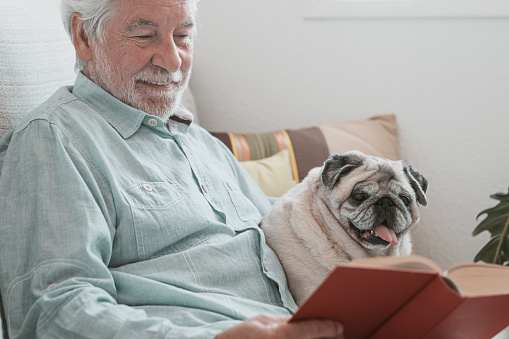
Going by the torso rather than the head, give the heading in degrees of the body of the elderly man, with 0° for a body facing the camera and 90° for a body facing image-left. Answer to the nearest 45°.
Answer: approximately 315°

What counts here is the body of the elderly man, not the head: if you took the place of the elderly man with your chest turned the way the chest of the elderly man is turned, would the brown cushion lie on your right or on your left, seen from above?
on your left

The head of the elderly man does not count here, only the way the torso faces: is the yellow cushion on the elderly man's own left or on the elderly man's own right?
on the elderly man's own left

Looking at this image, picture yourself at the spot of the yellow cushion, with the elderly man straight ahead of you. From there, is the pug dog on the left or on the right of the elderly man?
left

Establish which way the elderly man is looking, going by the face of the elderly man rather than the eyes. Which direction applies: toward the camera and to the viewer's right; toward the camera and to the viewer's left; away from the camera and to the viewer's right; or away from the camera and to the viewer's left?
toward the camera and to the viewer's right

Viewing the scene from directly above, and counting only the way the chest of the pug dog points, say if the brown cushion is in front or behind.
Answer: behind

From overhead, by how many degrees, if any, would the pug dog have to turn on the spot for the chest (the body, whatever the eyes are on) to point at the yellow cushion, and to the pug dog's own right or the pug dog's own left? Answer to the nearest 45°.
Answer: approximately 180°
